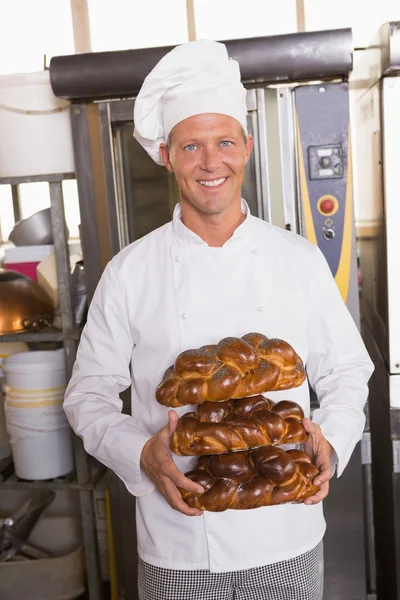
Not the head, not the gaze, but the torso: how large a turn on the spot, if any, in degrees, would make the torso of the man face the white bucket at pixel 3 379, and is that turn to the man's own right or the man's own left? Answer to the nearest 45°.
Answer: approximately 135° to the man's own right

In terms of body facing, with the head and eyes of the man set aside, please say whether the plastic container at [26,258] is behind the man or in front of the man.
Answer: behind

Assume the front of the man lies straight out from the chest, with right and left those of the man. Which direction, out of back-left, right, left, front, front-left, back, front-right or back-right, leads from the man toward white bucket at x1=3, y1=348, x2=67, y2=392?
back-right

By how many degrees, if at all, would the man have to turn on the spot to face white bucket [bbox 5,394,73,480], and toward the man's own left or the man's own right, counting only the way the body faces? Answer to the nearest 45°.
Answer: approximately 135° to the man's own right

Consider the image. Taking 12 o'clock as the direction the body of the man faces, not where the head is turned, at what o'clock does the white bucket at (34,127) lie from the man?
The white bucket is roughly at 5 o'clock from the man.

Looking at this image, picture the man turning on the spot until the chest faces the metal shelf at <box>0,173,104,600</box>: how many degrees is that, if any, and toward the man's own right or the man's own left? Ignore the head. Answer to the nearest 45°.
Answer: approximately 135° to the man's own right

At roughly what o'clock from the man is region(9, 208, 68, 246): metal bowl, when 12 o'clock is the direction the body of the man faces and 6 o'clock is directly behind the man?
The metal bowl is roughly at 5 o'clock from the man.

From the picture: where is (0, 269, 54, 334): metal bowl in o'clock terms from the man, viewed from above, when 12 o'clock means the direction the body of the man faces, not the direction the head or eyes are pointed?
The metal bowl is roughly at 5 o'clock from the man.

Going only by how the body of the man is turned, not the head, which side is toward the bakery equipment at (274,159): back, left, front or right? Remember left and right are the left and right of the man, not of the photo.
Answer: back

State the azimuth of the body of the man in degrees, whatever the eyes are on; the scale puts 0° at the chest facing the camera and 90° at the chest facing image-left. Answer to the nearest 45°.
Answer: approximately 0°
